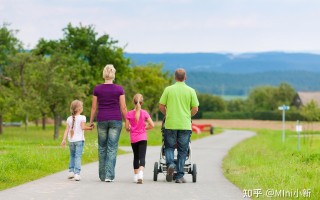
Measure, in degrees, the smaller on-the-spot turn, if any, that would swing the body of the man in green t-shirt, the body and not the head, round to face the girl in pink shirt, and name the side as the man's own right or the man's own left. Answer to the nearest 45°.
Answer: approximately 90° to the man's own left

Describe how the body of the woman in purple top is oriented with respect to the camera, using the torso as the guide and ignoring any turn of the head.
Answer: away from the camera

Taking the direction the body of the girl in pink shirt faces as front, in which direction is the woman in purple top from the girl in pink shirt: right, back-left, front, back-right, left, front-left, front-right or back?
left

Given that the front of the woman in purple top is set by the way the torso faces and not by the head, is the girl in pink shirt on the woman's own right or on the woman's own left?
on the woman's own right

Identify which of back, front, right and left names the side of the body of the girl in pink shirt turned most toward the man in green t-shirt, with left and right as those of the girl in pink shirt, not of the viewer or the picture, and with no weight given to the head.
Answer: right

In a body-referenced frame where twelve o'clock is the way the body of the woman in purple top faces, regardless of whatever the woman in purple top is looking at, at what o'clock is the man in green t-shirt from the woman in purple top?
The man in green t-shirt is roughly at 3 o'clock from the woman in purple top.

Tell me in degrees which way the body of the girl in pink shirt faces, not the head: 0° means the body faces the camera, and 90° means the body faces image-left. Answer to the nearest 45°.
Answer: approximately 180°

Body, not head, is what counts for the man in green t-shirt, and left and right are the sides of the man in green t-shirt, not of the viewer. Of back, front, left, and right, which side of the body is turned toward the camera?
back

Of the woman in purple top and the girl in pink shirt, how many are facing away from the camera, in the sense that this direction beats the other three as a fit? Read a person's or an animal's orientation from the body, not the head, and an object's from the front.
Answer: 2

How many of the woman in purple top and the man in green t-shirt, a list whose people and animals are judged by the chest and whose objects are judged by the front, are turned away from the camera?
2
